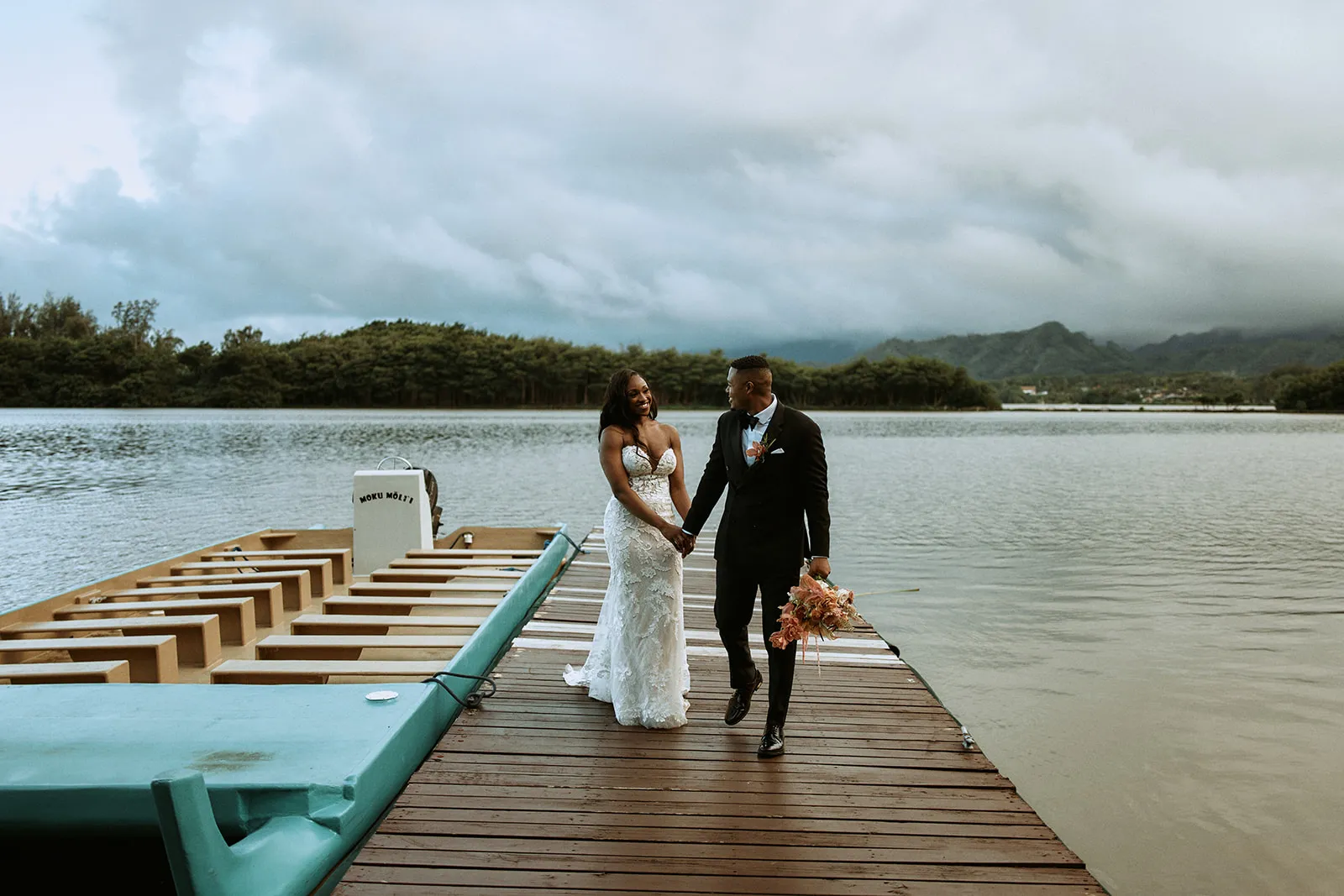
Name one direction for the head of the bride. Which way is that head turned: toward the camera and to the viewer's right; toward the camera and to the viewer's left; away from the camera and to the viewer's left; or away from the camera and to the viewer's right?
toward the camera and to the viewer's right

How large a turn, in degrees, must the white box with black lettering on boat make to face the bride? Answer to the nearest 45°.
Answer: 0° — it already faces them

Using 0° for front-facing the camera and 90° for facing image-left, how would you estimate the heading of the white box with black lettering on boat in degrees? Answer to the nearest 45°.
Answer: approximately 0°

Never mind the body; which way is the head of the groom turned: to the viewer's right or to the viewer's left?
to the viewer's left

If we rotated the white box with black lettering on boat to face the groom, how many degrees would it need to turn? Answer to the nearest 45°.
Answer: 0° — it already faces them
